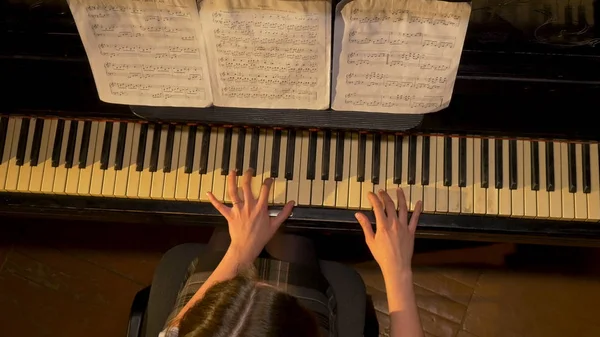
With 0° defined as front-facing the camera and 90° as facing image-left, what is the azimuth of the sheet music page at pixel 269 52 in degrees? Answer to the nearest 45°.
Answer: approximately 0°

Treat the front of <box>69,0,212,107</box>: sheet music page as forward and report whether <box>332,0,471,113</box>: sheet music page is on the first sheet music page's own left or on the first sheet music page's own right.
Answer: on the first sheet music page's own left

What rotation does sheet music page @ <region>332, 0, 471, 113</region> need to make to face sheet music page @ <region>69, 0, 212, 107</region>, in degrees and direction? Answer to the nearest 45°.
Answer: approximately 90° to its right

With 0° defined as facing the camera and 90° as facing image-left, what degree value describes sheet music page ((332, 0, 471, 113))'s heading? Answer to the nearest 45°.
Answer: approximately 0°
